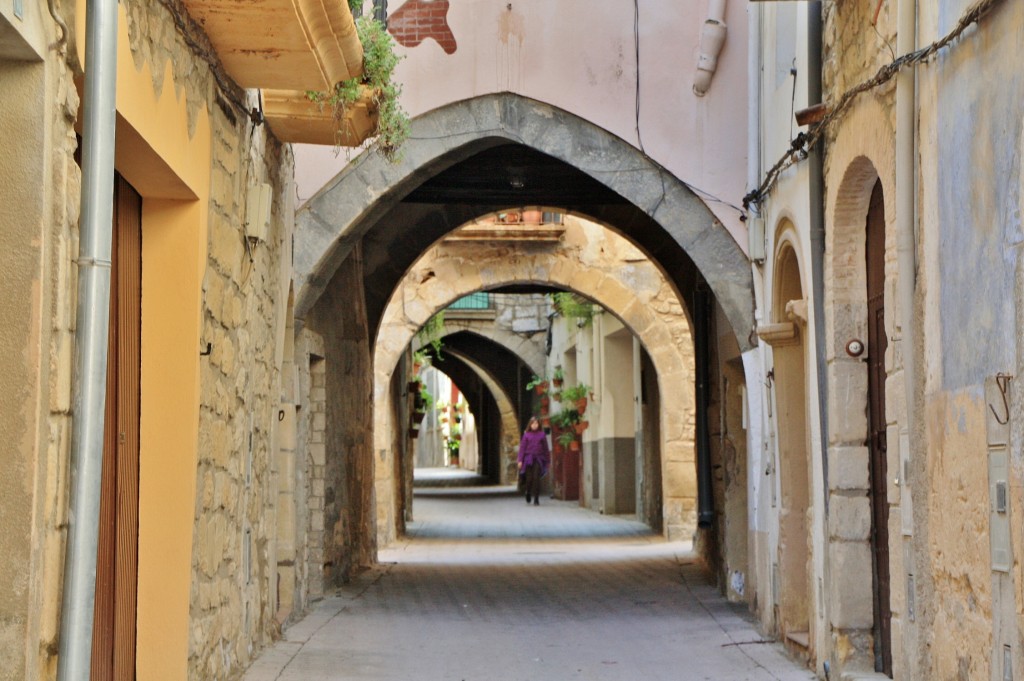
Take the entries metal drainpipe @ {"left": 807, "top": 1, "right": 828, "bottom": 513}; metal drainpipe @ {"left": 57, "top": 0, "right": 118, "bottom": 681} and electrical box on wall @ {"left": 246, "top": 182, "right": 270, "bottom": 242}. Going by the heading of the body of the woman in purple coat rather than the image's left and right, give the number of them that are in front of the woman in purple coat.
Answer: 3

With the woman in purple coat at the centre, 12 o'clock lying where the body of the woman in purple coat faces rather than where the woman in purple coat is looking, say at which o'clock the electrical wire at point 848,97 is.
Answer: The electrical wire is roughly at 12 o'clock from the woman in purple coat.

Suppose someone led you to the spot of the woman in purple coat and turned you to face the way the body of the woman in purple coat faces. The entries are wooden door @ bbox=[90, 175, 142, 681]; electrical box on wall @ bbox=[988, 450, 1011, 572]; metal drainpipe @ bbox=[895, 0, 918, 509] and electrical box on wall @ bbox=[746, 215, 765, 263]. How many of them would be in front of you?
4

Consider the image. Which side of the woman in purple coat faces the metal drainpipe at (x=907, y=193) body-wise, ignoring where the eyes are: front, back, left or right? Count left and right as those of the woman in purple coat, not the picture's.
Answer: front

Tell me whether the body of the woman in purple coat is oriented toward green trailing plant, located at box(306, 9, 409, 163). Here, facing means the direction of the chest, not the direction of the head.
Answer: yes

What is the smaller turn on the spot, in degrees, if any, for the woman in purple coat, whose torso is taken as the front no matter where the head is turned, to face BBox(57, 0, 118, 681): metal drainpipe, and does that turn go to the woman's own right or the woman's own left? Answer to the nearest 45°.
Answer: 0° — they already face it

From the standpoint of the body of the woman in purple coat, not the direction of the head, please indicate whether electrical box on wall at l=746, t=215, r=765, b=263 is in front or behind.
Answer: in front

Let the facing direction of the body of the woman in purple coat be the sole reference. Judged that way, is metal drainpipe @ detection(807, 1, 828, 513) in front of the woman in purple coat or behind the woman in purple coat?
in front

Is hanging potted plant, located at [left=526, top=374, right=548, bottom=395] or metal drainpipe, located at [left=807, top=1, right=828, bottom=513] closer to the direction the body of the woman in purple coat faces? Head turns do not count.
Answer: the metal drainpipe

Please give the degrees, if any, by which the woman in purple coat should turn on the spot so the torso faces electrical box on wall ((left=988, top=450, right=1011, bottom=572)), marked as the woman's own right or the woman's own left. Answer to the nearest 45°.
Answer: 0° — they already face it

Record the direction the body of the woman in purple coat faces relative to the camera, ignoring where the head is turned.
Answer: toward the camera

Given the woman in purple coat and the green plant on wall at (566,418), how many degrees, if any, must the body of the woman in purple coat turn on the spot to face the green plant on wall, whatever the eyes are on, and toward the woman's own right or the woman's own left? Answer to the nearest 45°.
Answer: approximately 45° to the woman's own left
